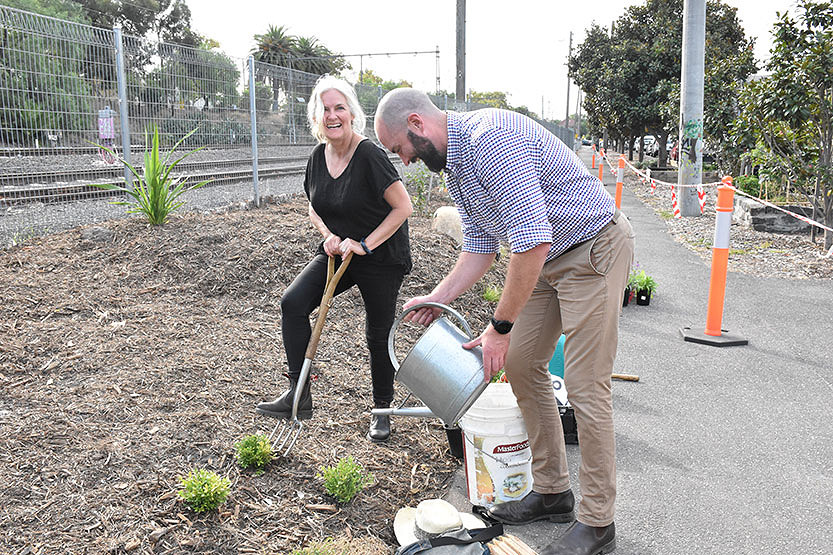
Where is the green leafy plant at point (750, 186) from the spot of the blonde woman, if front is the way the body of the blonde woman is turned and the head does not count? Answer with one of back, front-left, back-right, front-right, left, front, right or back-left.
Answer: back

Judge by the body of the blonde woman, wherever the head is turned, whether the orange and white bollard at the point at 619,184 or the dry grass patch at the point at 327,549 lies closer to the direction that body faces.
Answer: the dry grass patch

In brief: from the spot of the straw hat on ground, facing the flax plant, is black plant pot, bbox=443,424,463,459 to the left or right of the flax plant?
right

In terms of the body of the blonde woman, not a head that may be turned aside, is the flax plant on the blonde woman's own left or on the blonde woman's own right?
on the blonde woman's own right

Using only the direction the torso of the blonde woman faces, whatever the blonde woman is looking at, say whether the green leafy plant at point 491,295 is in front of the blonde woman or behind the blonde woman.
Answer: behind

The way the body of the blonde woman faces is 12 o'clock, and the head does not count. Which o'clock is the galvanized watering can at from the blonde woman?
The galvanized watering can is roughly at 10 o'clock from the blonde woman.

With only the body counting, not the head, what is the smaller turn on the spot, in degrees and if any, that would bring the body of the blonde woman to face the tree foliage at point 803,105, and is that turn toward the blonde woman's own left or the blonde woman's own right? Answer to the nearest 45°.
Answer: approximately 180°

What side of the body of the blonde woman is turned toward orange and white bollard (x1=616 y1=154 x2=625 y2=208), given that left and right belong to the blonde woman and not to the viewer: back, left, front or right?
back

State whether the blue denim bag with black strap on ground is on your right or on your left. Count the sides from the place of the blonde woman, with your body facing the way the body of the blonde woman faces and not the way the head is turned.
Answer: on your left

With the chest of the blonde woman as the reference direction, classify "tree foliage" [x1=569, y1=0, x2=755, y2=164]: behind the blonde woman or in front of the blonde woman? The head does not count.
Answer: behind

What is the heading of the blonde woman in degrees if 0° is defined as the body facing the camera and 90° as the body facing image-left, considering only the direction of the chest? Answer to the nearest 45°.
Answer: approximately 45°

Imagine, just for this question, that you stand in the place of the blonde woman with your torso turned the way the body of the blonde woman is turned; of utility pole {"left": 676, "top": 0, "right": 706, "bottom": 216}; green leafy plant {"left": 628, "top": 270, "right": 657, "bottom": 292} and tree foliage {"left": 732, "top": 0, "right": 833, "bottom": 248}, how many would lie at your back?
3
